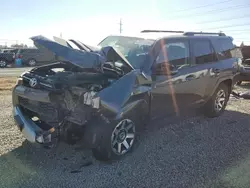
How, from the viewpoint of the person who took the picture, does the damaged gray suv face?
facing the viewer and to the left of the viewer

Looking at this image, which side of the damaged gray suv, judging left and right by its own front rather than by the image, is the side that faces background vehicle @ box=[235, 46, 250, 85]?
back

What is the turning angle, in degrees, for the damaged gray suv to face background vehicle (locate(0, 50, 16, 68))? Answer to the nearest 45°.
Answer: approximately 90° to its right
